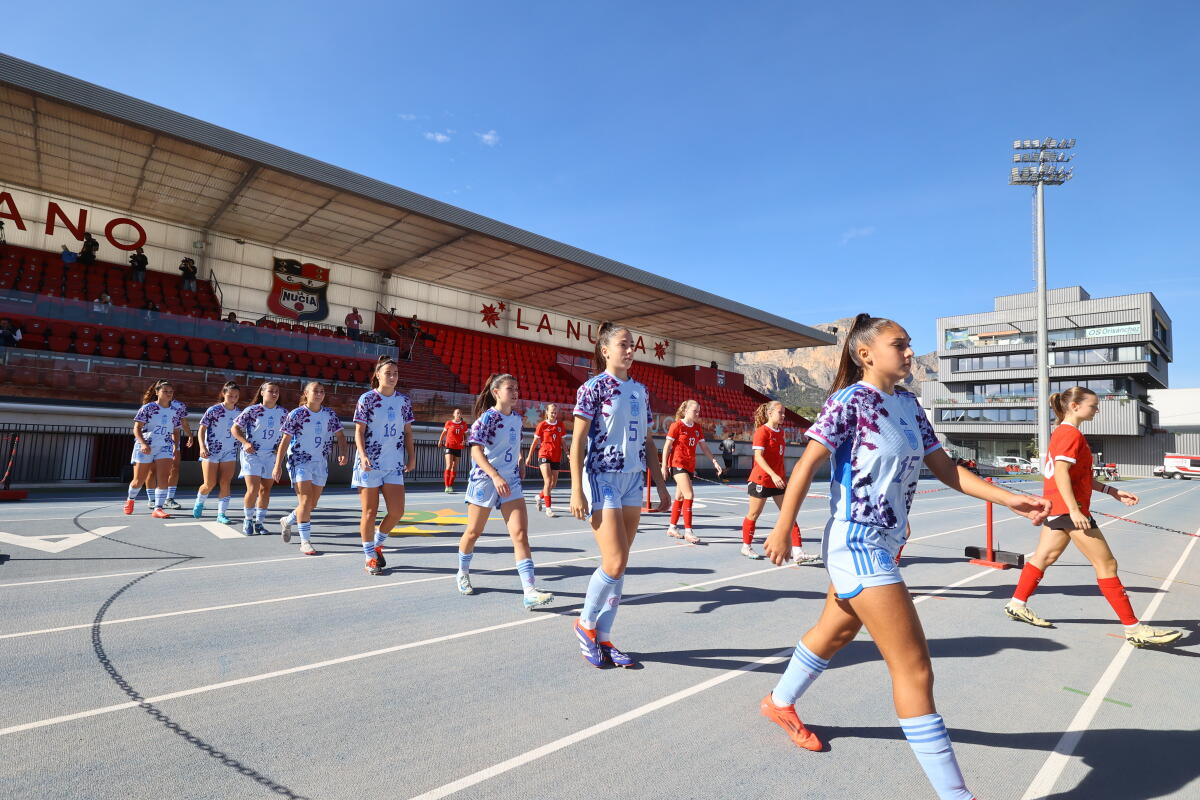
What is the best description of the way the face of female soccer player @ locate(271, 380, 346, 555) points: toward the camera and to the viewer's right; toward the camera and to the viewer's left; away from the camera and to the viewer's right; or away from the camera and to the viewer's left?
toward the camera and to the viewer's right

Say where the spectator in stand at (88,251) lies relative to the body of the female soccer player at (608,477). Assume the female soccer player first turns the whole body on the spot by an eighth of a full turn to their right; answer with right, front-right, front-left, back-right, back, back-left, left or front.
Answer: back-right

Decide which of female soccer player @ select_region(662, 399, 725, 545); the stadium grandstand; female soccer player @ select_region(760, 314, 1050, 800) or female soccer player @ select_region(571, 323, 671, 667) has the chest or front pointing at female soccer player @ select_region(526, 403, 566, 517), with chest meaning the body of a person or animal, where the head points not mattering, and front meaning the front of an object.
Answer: the stadium grandstand

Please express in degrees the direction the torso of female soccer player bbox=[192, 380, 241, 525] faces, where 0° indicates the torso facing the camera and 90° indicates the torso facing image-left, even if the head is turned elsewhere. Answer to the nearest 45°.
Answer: approximately 315°

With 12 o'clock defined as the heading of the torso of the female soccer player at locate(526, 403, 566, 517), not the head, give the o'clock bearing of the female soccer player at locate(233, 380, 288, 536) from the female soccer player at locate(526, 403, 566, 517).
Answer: the female soccer player at locate(233, 380, 288, 536) is roughly at 3 o'clock from the female soccer player at locate(526, 403, 566, 517).

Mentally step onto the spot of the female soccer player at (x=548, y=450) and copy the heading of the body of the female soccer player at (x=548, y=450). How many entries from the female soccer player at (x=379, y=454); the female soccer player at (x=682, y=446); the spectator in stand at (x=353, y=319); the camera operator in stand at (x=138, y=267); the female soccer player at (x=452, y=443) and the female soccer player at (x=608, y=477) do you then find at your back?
3

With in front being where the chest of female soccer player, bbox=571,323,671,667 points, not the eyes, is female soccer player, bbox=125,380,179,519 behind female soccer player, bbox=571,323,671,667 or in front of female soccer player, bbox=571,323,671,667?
behind
